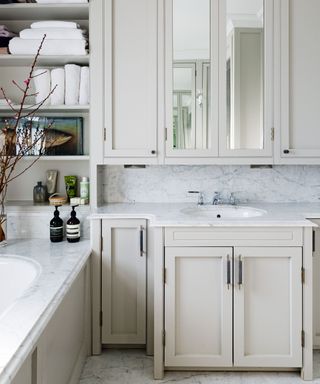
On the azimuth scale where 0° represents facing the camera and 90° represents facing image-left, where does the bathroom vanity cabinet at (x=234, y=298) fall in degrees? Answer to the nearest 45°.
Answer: approximately 0°

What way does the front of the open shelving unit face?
toward the camera

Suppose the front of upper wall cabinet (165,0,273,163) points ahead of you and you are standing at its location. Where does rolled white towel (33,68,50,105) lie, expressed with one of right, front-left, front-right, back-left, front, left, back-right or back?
right

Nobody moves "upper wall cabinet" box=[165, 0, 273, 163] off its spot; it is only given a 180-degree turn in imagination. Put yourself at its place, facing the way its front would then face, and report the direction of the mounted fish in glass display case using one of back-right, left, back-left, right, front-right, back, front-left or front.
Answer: left

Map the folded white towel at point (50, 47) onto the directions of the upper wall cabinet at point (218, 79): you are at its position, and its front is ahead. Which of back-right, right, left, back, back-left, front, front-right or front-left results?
right

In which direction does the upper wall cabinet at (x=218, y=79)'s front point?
toward the camera

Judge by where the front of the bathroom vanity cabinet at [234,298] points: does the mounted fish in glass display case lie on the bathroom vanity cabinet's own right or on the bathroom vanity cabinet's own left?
on the bathroom vanity cabinet's own right

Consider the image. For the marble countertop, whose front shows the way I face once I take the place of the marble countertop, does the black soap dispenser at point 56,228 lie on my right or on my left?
on my right

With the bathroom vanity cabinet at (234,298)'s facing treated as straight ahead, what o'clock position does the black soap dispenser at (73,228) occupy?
The black soap dispenser is roughly at 3 o'clock from the bathroom vanity cabinet.

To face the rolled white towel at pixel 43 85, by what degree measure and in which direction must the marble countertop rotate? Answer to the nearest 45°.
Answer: approximately 90° to its right
